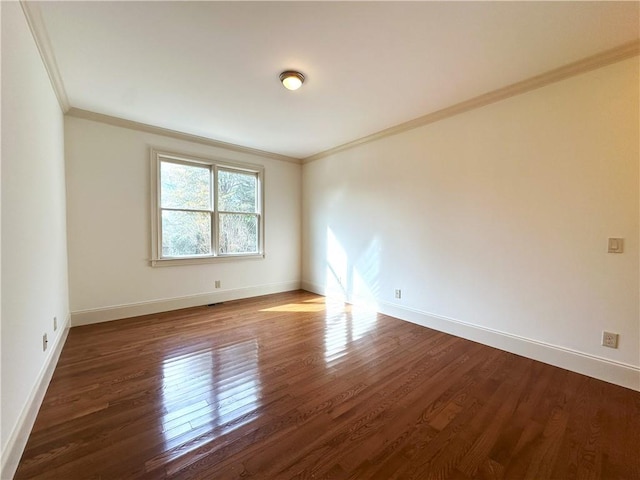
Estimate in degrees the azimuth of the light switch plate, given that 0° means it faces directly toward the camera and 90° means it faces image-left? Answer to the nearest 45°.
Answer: approximately 0°

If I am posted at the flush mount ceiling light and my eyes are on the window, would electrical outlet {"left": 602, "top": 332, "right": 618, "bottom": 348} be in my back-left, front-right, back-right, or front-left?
back-right

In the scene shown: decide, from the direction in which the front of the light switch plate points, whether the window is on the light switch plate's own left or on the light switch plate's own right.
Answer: on the light switch plate's own right

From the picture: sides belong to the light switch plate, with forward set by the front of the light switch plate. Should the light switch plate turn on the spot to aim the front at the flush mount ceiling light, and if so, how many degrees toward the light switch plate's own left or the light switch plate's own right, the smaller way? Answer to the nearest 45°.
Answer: approximately 45° to the light switch plate's own right

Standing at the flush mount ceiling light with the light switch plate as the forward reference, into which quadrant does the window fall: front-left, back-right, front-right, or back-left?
back-left
